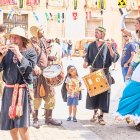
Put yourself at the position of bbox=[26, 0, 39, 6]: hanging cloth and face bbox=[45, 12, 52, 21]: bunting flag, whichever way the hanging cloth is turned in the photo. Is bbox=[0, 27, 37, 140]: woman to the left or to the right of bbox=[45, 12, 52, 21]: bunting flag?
right

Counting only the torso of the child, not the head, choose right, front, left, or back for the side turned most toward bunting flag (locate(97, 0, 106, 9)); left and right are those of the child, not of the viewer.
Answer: back

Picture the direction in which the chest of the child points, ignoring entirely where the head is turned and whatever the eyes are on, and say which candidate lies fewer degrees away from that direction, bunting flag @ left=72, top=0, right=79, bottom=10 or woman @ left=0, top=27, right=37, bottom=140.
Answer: the woman

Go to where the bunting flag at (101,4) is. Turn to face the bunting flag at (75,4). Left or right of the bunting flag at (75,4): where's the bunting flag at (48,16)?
right

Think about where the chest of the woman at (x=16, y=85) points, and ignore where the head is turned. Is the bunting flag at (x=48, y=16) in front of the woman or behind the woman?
behind

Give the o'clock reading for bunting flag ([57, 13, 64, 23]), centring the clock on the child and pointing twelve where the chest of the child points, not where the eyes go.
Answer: The bunting flag is roughly at 6 o'clock from the child.

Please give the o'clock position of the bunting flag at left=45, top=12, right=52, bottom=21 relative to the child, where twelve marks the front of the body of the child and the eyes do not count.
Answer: The bunting flag is roughly at 6 o'clock from the child.

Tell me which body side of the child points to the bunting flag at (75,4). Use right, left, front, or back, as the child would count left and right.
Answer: back

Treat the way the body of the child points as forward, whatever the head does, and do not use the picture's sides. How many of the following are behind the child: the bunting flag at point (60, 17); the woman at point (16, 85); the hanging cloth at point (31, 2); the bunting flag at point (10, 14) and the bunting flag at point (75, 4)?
4

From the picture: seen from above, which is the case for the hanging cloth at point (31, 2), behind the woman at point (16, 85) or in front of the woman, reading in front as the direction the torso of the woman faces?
behind

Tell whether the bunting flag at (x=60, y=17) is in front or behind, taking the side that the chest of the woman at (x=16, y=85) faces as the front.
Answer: behind

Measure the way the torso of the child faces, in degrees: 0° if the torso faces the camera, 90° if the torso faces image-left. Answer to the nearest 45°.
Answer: approximately 0°
